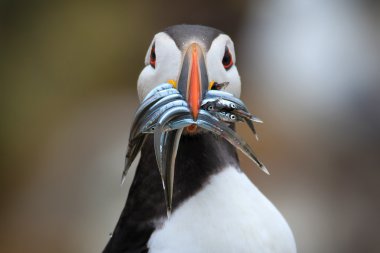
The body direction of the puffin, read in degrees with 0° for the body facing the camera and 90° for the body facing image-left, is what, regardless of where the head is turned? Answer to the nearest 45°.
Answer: approximately 315°
